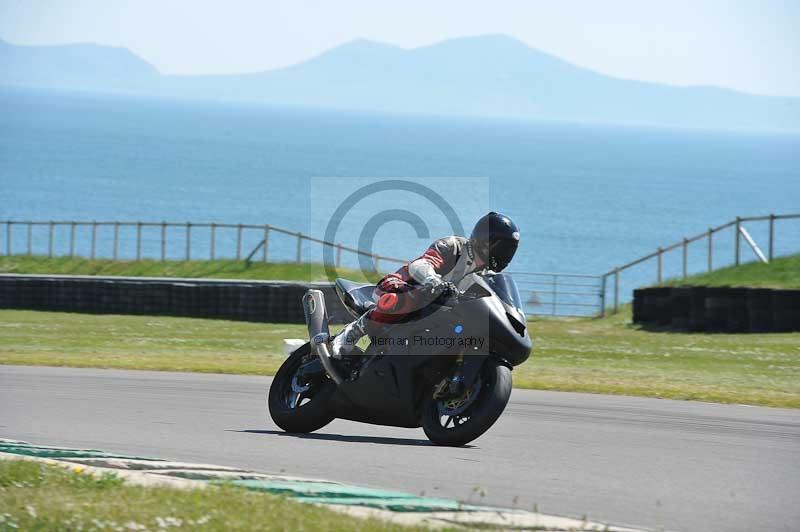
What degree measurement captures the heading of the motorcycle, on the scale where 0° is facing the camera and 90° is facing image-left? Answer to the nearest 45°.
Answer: approximately 315°

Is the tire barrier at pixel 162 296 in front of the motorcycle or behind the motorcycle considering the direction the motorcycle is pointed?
behind

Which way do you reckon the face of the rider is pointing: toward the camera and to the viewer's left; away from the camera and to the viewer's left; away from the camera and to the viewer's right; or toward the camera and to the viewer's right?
toward the camera and to the viewer's right
